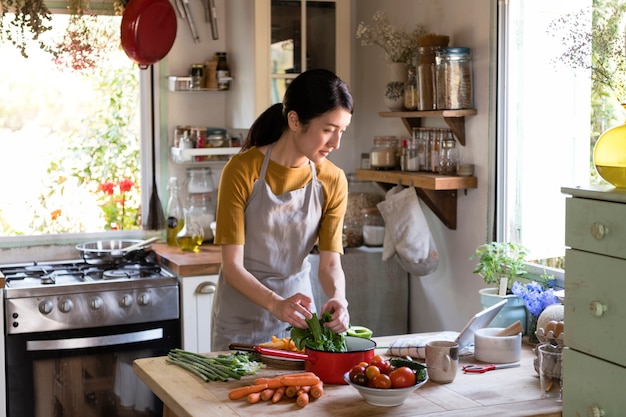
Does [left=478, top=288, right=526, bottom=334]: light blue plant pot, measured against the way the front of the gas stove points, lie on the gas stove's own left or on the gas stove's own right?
on the gas stove's own left

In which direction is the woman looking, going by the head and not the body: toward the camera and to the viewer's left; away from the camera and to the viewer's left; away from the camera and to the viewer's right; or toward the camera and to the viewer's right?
toward the camera and to the viewer's right

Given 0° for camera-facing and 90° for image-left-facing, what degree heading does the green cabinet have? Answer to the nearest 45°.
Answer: approximately 45°

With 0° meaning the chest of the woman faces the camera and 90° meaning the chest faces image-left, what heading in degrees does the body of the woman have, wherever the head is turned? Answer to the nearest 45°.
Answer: approximately 315°

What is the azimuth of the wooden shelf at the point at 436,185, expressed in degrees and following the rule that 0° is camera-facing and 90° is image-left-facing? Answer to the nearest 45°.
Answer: approximately 45°

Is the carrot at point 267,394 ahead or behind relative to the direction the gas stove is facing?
ahead

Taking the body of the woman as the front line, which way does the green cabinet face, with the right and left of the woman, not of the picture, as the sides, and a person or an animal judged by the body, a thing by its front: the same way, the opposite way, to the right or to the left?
to the right
